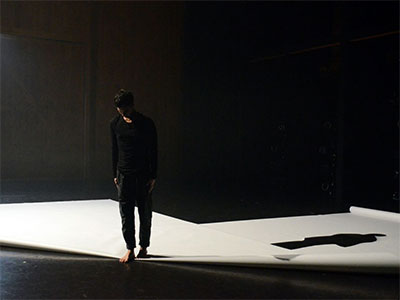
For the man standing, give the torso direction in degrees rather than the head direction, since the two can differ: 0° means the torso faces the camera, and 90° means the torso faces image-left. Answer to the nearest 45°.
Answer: approximately 45°
